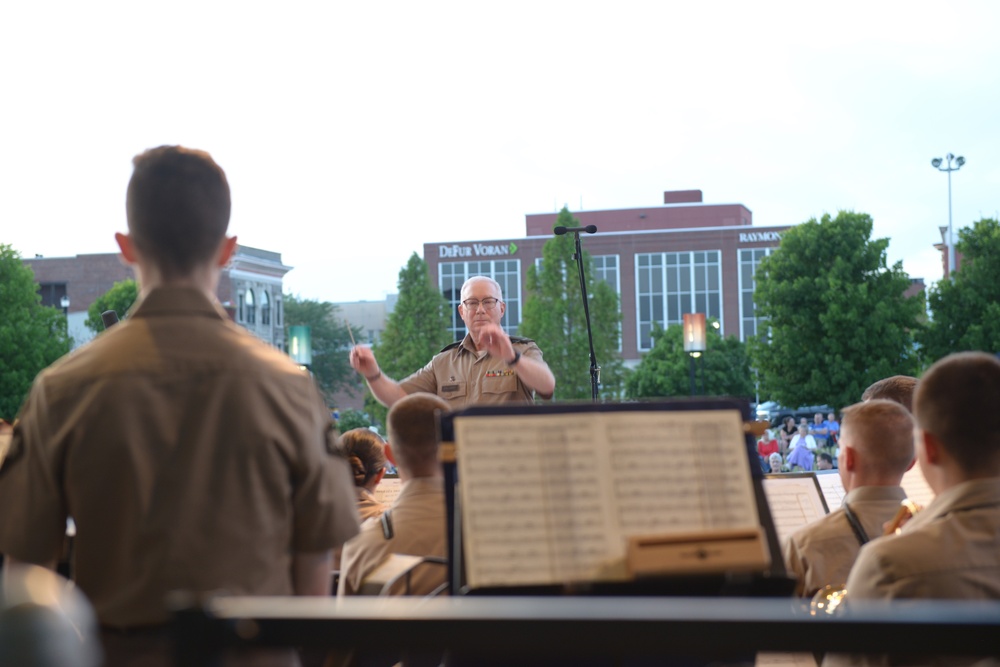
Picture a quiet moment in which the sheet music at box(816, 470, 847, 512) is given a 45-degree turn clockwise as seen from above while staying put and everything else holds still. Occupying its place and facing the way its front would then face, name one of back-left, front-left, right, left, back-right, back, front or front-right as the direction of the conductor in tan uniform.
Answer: front-right

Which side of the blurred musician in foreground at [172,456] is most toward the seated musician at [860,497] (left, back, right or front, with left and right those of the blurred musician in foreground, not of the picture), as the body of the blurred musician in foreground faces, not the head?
right

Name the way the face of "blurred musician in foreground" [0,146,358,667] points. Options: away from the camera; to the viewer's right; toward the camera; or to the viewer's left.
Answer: away from the camera

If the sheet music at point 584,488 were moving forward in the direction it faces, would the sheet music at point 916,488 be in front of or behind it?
behind

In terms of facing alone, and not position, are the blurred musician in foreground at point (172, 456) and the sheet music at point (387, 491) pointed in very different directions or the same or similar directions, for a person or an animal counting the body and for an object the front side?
very different directions

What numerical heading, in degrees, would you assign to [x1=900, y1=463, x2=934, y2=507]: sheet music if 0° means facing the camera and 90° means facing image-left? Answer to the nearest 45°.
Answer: approximately 0°

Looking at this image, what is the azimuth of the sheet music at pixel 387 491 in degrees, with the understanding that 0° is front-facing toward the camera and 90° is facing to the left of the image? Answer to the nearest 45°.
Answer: approximately 0°

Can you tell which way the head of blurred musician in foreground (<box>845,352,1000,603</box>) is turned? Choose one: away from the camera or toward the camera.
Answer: away from the camera

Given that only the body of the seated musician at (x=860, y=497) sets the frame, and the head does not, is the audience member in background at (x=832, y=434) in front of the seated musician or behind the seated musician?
in front

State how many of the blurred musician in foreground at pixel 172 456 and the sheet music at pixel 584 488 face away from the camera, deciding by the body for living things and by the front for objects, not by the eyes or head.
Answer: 1

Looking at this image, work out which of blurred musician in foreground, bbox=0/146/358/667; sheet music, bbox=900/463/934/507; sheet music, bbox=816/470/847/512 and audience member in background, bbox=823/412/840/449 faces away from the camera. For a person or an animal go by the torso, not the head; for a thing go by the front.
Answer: the blurred musician in foreground

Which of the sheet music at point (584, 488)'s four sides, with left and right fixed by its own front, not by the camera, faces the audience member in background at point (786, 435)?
back

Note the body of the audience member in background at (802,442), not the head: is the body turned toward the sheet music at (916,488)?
yes
